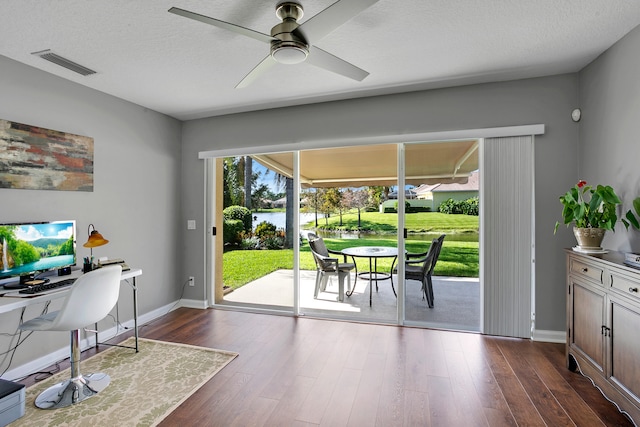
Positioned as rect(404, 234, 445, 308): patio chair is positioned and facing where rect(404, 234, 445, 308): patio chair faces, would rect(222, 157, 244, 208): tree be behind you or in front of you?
in front

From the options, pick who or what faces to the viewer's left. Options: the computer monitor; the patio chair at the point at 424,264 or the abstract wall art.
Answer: the patio chair

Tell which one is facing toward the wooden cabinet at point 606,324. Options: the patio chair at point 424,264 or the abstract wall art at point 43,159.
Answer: the abstract wall art

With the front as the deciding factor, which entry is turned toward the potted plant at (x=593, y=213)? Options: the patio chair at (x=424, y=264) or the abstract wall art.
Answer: the abstract wall art

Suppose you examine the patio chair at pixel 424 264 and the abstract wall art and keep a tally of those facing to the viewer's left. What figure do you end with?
1

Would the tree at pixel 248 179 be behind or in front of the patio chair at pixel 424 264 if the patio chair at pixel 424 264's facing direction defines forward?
in front

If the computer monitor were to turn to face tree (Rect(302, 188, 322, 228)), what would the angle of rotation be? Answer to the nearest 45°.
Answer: approximately 135° to its left

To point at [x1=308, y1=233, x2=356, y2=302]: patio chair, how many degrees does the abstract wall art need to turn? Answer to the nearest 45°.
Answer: approximately 45° to its left

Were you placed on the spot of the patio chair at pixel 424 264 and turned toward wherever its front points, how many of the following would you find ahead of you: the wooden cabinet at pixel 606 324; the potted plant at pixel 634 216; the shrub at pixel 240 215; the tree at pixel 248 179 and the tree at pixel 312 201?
3

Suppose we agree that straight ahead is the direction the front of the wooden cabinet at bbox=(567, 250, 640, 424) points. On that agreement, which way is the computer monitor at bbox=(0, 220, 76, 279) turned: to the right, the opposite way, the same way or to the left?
the opposite way

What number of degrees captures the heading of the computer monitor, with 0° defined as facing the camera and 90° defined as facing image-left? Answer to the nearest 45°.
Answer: approximately 315°

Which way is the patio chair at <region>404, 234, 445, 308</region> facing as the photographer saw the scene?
facing to the left of the viewer
